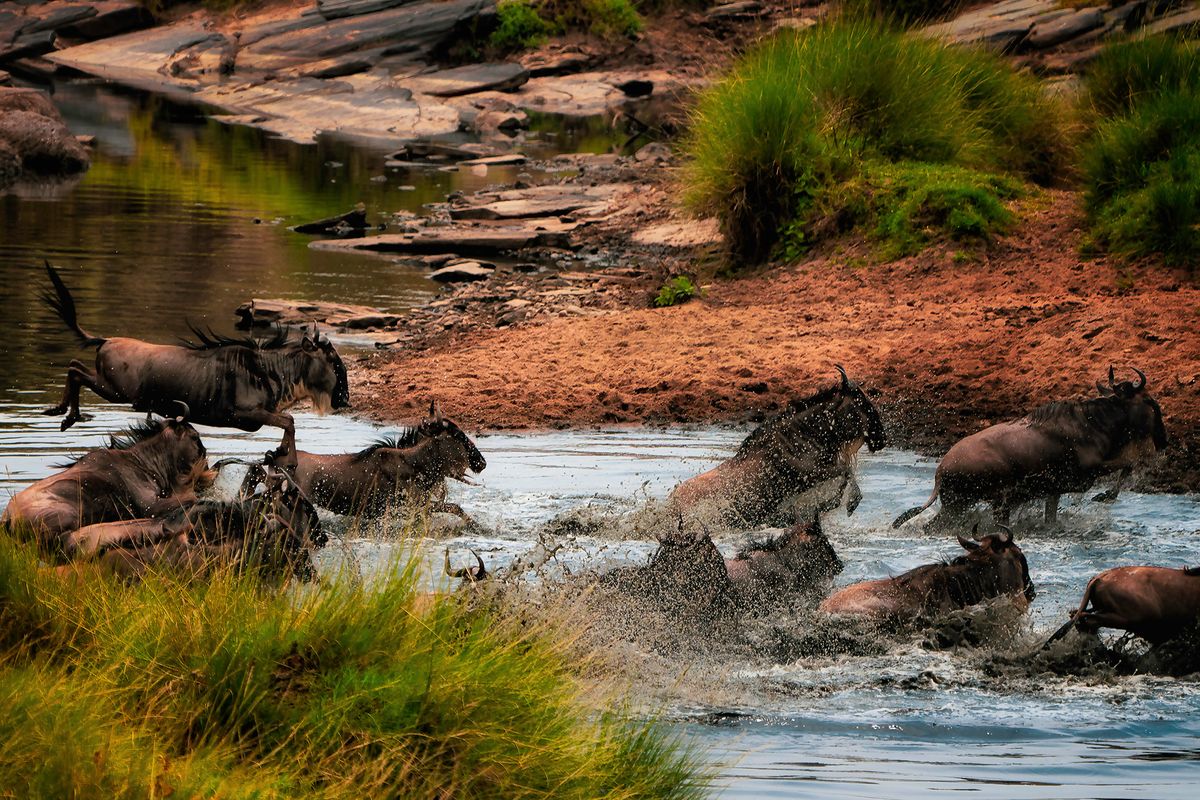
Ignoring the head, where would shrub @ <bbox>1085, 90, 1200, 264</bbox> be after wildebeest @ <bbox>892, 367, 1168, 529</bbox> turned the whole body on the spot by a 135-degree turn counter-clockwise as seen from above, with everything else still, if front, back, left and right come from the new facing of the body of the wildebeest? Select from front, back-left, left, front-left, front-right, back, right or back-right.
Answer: front-right

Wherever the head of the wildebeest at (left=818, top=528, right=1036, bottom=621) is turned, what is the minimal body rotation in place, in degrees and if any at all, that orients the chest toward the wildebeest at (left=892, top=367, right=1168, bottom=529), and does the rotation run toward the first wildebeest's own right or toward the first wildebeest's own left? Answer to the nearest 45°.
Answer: approximately 90° to the first wildebeest's own left

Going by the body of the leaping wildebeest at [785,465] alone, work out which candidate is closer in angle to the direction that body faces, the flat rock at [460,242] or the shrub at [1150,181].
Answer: the shrub

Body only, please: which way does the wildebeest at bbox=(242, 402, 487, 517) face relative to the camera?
to the viewer's right

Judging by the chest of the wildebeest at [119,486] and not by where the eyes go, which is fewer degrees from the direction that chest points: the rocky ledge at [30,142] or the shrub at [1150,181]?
the shrub

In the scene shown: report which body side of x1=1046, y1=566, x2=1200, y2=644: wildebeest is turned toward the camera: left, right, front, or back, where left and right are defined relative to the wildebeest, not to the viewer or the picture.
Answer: right

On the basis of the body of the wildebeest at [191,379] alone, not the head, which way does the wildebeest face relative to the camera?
to the viewer's right

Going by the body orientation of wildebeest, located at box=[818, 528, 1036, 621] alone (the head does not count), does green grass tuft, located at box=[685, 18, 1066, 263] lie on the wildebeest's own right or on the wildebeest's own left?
on the wildebeest's own left

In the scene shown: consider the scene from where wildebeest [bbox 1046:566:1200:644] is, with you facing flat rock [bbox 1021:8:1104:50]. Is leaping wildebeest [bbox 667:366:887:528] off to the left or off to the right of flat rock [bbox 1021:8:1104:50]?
left

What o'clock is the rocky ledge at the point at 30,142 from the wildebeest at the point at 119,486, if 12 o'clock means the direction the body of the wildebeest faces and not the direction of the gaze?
The rocky ledge is roughly at 9 o'clock from the wildebeest.

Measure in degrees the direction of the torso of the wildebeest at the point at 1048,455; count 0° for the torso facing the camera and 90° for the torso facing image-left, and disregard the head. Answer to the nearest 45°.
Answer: approximately 270°

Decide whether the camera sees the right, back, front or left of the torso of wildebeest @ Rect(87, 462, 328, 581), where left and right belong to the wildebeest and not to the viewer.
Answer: right

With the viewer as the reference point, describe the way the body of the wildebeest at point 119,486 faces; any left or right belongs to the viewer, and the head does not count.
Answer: facing to the right of the viewer
